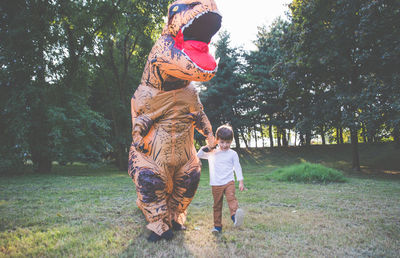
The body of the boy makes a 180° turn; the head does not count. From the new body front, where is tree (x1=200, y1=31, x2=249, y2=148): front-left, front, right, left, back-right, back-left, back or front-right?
front

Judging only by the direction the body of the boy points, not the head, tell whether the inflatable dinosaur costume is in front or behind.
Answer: in front

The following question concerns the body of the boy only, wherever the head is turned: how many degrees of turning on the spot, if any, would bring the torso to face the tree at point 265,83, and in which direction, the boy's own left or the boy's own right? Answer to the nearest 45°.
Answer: approximately 180°

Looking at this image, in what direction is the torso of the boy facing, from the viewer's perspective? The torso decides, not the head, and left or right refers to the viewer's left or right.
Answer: facing the viewer

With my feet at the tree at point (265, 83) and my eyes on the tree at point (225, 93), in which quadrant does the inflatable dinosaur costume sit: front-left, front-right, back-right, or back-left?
front-left

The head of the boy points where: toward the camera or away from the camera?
toward the camera

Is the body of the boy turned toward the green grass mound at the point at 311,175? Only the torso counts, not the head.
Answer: no
